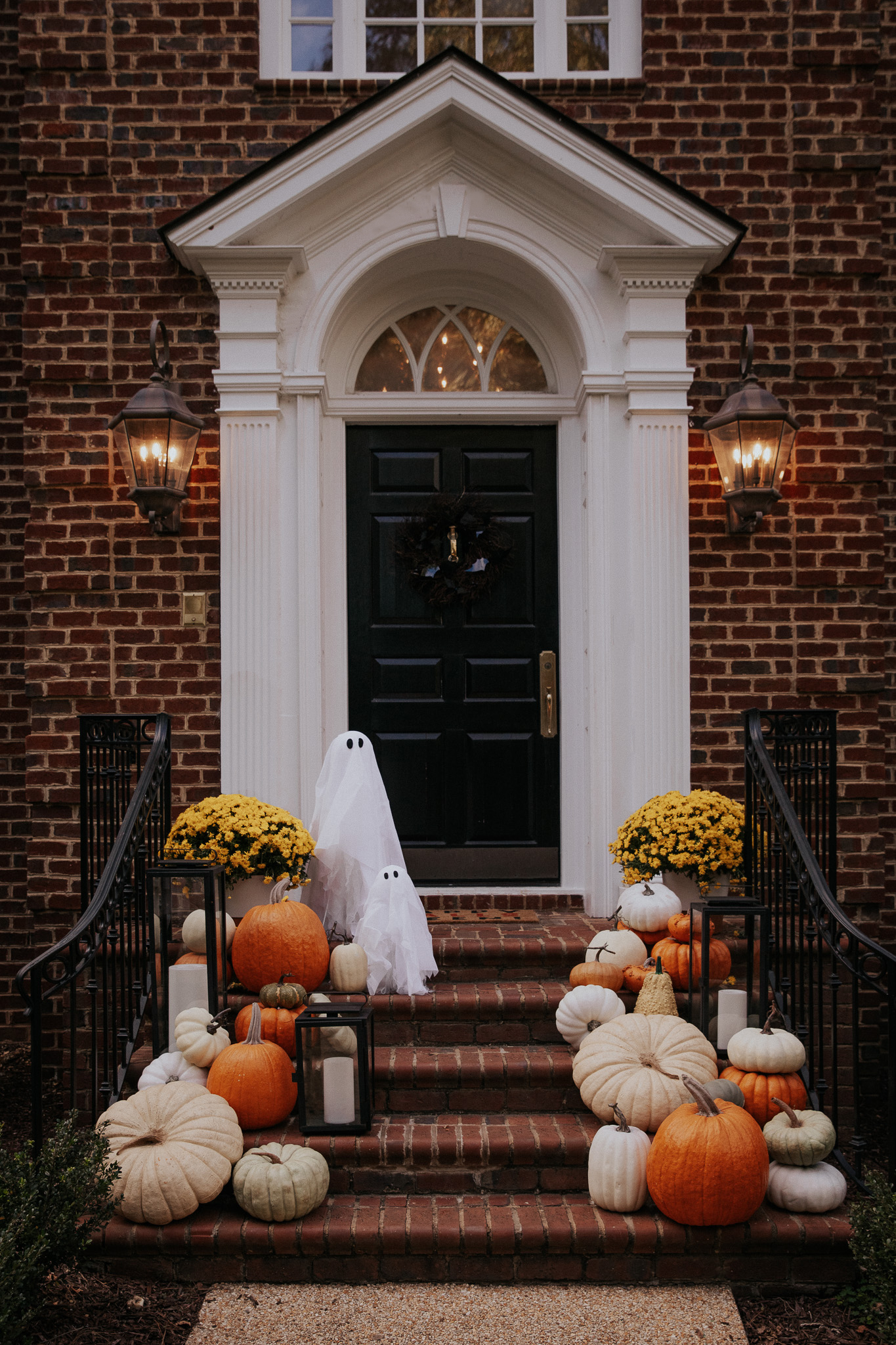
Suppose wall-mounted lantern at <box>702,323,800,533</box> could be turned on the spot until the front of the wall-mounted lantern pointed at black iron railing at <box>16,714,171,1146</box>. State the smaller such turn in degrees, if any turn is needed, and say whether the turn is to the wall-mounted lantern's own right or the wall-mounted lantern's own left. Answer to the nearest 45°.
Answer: approximately 45° to the wall-mounted lantern's own right

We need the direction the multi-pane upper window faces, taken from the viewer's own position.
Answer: facing the viewer

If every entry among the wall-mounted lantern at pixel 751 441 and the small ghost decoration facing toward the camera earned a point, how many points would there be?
2

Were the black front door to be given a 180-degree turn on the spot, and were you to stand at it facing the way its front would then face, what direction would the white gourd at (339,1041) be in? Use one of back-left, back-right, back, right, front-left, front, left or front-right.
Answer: back

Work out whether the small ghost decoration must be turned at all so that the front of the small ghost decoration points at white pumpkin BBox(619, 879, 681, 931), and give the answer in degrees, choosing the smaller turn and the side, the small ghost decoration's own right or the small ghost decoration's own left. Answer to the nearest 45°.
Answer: approximately 90° to the small ghost decoration's own left

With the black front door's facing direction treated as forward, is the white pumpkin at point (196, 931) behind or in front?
in front

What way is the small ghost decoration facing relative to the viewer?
toward the camera

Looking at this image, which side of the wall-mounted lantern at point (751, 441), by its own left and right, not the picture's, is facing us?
front

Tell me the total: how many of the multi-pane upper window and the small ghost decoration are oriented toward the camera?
2
